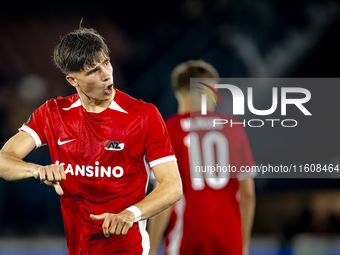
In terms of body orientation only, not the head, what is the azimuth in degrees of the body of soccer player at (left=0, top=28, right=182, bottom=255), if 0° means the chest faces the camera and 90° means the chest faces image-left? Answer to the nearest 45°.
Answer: approximately 0°

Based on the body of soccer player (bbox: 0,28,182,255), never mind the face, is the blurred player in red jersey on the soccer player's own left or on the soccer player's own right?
on the soccer player's own left

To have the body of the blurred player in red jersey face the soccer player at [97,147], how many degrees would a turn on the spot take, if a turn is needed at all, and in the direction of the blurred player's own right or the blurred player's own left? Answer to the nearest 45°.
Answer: approximately 135° to the blurred player's own left

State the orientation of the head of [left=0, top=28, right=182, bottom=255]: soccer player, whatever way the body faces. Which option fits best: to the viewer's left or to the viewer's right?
to the viewer's right

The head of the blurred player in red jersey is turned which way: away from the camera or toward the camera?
away from the camera

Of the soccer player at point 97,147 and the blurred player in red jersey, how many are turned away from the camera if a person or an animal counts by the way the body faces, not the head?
1

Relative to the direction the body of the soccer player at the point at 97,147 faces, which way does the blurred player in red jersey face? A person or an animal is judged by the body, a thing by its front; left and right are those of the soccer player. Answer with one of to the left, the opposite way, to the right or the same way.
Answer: the opposite way

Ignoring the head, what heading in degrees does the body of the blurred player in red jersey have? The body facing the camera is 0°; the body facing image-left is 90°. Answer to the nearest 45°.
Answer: approximately 180°
